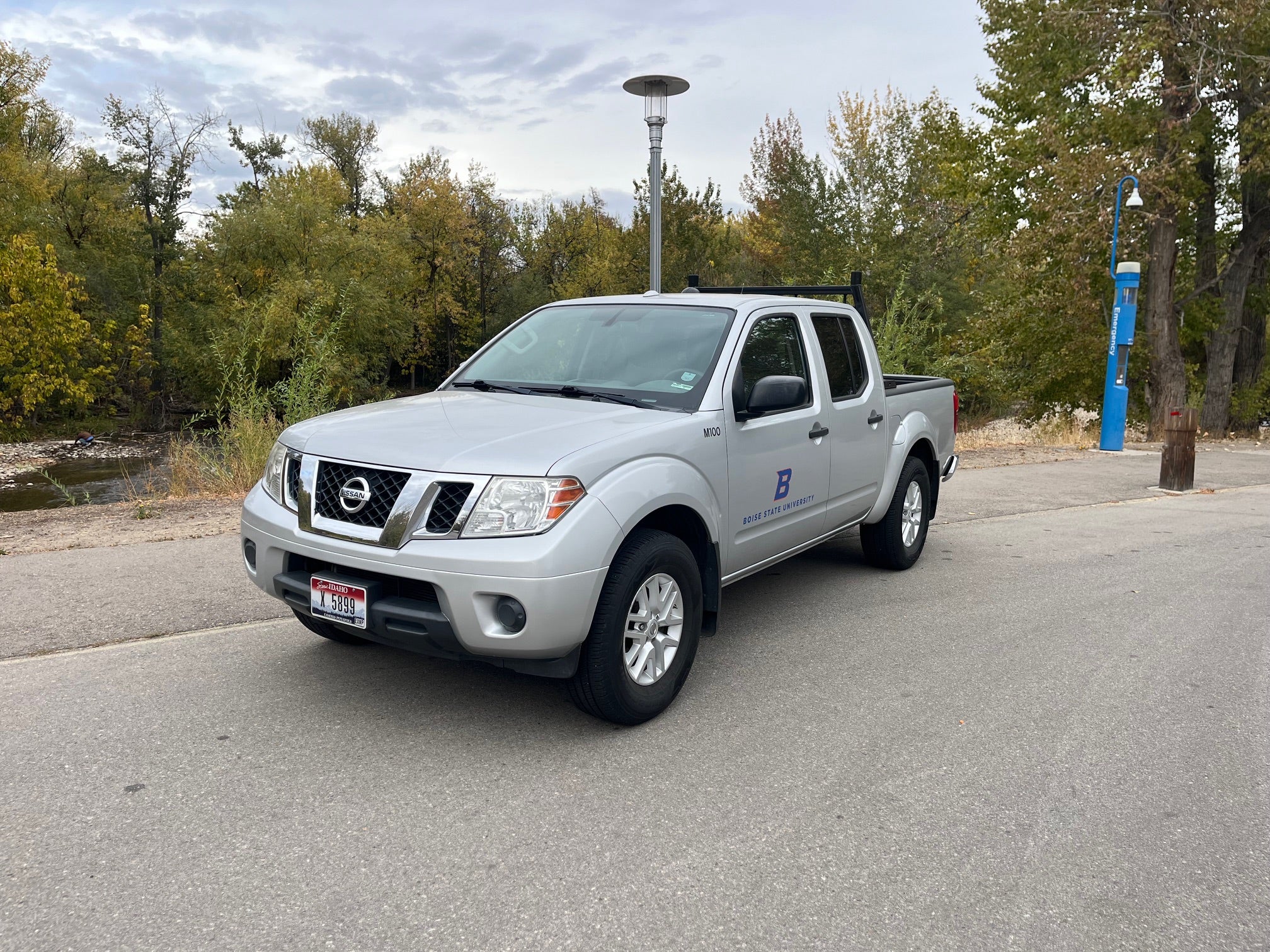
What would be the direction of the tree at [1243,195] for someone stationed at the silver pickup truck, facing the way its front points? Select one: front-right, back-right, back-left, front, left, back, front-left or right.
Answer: back

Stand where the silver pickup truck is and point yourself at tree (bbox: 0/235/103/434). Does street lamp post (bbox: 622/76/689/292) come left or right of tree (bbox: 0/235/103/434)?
right

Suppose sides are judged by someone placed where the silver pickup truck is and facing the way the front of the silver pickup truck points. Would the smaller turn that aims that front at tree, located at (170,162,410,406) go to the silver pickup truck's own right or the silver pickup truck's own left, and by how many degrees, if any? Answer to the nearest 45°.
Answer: approximately 135° to the silver pickup truck's own right

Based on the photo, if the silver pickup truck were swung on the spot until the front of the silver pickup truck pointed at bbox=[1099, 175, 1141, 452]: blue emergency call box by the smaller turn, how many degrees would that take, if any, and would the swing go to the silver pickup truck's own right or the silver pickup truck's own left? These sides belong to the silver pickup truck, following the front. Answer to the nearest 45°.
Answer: approximately 180°

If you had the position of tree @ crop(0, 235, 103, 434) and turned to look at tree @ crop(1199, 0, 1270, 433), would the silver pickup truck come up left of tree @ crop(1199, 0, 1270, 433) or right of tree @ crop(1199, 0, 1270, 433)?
right

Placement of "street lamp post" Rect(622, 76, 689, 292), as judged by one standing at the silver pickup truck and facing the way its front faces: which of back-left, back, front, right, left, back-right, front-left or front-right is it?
back-right

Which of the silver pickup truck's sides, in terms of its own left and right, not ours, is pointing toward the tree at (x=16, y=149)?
right

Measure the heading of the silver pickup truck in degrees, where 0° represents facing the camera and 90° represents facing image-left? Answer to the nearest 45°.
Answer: approximately 45°

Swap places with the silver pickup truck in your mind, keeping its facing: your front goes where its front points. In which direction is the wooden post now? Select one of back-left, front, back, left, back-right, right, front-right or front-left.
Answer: back

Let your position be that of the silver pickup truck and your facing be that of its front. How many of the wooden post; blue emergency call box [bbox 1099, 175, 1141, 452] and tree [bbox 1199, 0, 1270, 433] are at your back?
3

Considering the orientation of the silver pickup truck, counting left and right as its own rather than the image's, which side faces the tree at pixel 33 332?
right
